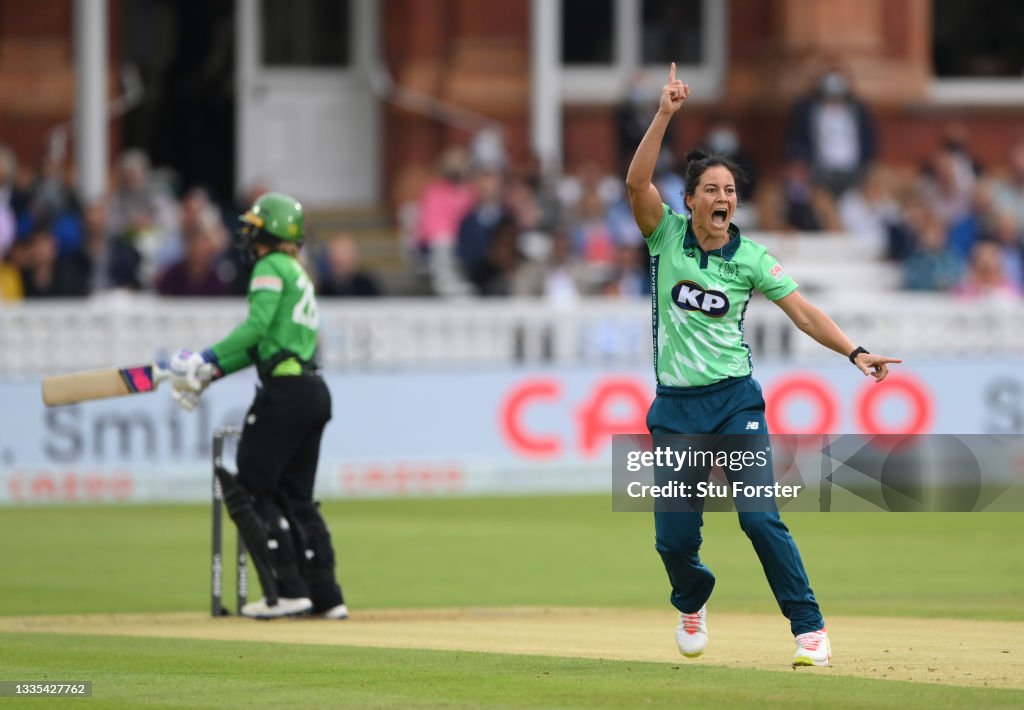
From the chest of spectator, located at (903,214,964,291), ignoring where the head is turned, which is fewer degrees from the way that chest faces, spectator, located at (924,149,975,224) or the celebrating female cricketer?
the celebrating female cricketer

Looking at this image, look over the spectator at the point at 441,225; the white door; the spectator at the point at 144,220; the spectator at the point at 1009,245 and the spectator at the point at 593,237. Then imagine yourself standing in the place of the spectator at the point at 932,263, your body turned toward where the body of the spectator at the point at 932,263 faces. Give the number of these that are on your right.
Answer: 4

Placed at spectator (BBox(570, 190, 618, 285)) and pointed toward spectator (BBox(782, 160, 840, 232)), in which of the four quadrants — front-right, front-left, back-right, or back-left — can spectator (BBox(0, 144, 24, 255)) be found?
back-left

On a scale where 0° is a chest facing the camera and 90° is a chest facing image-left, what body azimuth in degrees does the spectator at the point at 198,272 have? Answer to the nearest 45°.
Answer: approximately 0°

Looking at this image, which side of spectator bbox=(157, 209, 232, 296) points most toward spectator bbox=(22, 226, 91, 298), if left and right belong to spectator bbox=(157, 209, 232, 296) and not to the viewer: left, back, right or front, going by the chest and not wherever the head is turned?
right

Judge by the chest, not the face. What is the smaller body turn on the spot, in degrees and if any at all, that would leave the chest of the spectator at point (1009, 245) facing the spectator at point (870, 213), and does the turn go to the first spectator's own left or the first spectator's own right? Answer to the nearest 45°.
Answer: approximately 135° to the first spectator's own right

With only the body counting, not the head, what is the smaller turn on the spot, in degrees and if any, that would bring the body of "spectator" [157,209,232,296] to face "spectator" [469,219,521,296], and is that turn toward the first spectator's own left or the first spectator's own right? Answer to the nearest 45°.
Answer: approximately 90° to the first spectator's own left

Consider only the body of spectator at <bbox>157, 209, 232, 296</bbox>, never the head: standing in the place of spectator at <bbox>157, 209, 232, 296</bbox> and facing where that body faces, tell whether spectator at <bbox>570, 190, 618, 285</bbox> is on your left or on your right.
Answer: on your left

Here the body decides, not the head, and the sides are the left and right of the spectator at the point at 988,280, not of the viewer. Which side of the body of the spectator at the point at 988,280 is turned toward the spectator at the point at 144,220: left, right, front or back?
right
